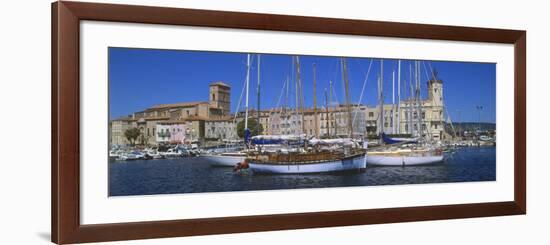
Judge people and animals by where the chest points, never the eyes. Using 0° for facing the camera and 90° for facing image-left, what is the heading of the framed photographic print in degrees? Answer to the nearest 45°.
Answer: approximately 315°
